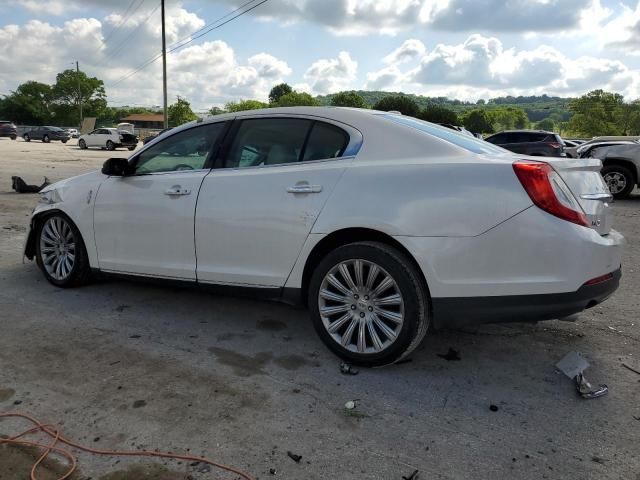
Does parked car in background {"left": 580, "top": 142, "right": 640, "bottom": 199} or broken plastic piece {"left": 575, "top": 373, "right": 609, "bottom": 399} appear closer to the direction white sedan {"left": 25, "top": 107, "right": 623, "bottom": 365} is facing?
the parked car in background

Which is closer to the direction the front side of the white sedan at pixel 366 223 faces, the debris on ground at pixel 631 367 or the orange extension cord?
the orange extension cord

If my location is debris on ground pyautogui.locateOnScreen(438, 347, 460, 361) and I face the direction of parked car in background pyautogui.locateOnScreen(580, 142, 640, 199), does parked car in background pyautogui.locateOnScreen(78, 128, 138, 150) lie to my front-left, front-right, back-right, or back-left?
front-left

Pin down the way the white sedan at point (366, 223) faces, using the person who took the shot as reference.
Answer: facing away from the viewer and to the left of the viewer

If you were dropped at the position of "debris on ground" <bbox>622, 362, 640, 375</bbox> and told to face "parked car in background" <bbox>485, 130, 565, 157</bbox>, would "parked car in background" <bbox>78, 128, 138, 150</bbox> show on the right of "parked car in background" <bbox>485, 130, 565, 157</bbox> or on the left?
left

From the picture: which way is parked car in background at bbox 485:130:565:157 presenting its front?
to the viewer's left

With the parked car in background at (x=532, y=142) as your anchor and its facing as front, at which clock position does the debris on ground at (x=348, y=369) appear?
The debris on ground is roughly at 9 o'clock from the parked car in background.

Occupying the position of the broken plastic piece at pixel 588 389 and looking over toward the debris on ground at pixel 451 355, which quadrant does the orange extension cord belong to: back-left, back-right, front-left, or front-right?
front-left

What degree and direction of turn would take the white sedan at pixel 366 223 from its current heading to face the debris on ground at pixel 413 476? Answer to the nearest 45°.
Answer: approximately 135° to its left

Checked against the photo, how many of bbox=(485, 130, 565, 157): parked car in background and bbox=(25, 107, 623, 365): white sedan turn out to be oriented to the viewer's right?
0

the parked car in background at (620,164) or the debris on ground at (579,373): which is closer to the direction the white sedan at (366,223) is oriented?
the parked car in background

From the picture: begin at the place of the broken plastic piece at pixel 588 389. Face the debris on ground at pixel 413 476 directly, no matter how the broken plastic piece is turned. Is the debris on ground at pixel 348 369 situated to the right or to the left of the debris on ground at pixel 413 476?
right

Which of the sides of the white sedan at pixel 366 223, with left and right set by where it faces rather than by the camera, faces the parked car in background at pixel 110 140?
front

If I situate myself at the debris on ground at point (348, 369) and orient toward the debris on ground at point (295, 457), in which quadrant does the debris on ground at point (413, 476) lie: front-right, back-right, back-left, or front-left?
front-left

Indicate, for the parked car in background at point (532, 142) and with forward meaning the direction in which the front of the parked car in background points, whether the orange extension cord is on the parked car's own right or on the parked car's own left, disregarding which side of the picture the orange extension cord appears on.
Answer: on the parked car's own left
